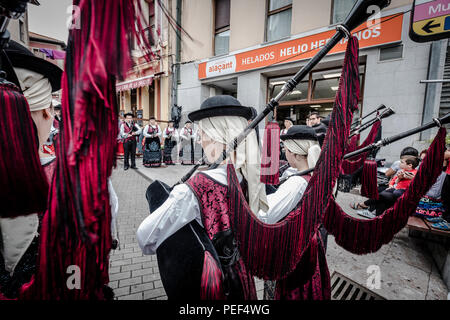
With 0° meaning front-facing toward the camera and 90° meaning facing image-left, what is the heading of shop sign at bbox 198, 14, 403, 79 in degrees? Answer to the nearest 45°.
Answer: approximately 45°

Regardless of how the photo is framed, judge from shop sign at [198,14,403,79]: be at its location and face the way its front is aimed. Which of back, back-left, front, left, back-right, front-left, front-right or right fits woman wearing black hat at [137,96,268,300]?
front-left

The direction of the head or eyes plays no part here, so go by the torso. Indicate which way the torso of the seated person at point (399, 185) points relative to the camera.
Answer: to the viewer's left

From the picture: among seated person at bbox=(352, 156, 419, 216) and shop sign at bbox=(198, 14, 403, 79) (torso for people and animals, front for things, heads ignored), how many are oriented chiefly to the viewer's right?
0

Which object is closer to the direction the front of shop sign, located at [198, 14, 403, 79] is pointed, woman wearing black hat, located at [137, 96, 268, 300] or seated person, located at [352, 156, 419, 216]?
the woman wearing black hat

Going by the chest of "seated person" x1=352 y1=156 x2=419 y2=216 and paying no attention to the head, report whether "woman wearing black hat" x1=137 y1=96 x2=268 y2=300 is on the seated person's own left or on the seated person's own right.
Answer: on the seated person's own left

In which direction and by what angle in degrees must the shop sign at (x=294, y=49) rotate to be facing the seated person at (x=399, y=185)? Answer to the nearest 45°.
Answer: approximately 90° to its left

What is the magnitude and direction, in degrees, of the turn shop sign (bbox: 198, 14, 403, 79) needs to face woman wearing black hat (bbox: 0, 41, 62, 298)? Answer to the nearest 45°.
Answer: approximately 45° to its left

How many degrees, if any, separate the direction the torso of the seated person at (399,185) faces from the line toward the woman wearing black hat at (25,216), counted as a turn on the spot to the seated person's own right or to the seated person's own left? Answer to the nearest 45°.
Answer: approximately 90° to the seated person's own left
